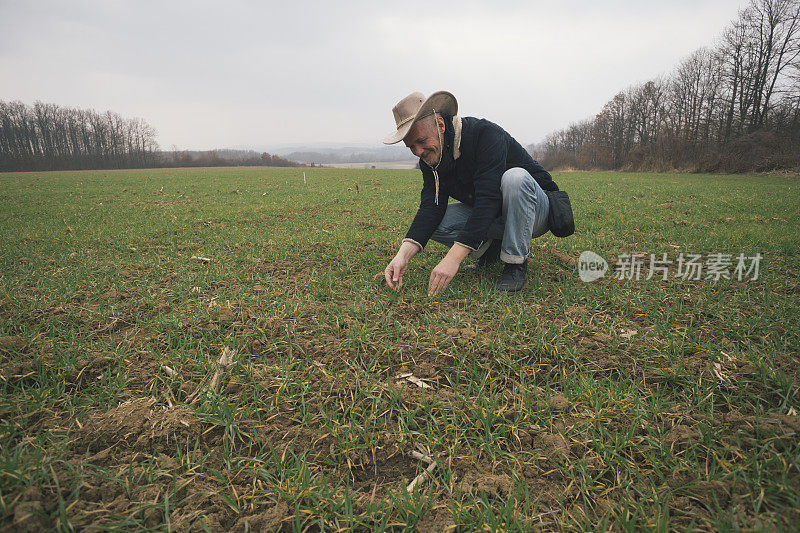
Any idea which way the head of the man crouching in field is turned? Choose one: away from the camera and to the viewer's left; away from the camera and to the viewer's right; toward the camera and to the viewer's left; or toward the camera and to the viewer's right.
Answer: toward the camera and to the viewer's left

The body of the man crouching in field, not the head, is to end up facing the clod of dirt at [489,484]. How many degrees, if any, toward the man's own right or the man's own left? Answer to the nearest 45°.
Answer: approximately 45° to the man's own left

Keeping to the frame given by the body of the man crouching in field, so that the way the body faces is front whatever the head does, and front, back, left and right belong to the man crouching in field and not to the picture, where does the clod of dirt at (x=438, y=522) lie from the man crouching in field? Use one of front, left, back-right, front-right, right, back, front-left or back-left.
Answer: front-left

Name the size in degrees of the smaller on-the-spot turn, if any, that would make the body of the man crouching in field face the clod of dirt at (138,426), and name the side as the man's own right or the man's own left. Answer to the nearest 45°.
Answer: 0° — they already face it

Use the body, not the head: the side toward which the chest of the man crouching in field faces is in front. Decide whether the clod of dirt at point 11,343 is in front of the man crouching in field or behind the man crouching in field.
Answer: in front

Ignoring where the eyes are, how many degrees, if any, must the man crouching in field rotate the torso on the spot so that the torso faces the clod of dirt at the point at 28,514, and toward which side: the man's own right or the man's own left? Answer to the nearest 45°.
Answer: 0° — they already face it

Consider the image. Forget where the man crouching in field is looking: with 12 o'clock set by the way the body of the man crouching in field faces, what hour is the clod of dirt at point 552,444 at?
The clod of dirt is roughly at 10 o'clock from the man crouching in field.

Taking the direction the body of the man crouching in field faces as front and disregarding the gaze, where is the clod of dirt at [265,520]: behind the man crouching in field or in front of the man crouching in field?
in front

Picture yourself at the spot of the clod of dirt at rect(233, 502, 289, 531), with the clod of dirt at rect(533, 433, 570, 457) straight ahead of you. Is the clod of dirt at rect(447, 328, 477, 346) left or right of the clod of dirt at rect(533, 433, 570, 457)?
left

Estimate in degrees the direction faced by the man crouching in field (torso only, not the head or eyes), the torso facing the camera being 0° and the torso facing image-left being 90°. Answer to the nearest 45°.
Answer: approximately 45°
